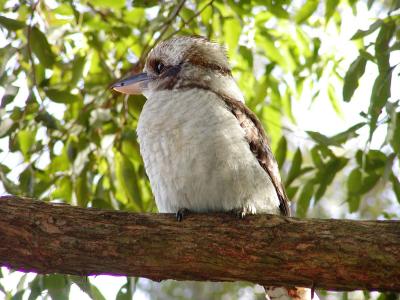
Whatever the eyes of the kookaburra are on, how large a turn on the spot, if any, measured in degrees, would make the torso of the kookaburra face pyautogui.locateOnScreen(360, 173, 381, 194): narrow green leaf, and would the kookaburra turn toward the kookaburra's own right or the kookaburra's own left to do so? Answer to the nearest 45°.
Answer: approximately 180°

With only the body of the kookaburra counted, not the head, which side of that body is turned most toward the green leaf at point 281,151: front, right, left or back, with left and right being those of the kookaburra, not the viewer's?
back

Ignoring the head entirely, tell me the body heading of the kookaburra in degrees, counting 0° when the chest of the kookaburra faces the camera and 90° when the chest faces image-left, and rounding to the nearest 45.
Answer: approximately 45°

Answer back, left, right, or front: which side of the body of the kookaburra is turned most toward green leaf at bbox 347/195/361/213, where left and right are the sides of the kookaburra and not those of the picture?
back

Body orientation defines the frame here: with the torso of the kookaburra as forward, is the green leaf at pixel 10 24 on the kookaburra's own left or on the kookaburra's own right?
on the kookaburra's own right

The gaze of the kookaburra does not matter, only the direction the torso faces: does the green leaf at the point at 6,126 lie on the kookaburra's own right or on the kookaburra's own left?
on the kookaburra's own right

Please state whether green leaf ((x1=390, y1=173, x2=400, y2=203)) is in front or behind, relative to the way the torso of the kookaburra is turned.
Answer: behind

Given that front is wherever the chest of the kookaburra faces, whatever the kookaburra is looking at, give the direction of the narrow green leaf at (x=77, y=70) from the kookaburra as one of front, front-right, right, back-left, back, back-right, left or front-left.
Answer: right
